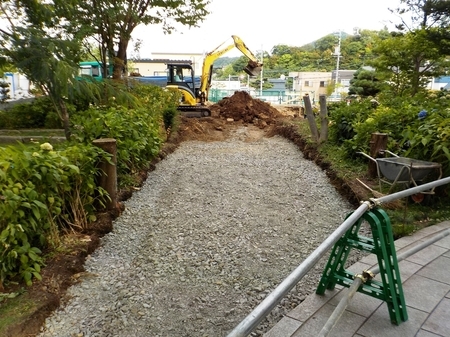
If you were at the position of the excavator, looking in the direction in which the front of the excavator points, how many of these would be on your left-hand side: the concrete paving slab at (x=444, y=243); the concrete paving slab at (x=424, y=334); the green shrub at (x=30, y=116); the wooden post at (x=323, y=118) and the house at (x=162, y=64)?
1

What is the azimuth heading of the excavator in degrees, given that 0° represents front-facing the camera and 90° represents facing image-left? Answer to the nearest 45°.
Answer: approximately 270°

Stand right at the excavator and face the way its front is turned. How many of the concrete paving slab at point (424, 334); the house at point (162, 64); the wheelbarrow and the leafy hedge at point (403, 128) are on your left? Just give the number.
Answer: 1

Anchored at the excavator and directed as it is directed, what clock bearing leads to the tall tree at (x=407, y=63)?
The tall tree is roughly at 1 o'clock from the excavator.

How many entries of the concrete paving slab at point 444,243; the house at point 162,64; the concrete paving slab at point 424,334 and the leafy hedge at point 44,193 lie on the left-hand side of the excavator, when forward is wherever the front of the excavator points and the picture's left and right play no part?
1

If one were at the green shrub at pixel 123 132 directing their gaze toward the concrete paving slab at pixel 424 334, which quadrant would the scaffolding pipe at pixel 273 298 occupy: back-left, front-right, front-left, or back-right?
front-right

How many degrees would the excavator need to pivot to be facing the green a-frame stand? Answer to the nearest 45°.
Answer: approximately 90° to its right

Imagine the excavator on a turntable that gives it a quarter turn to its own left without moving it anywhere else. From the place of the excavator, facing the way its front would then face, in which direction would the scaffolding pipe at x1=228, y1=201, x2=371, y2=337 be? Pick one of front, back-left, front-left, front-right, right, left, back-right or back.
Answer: back

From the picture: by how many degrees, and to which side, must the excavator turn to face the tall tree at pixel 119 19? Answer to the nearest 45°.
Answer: approximately 135° to its right

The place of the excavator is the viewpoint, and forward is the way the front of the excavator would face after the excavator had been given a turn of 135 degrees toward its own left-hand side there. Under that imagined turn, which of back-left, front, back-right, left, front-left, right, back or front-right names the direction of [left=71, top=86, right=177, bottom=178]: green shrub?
back-left

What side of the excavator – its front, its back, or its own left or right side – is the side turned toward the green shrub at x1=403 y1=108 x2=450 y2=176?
right

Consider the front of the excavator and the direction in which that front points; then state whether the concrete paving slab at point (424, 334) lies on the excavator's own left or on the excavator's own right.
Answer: on the excavator's own right

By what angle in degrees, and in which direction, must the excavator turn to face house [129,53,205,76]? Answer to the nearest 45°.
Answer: approximately 90° to its left

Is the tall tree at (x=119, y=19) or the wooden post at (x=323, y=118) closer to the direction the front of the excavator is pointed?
the wooden post
